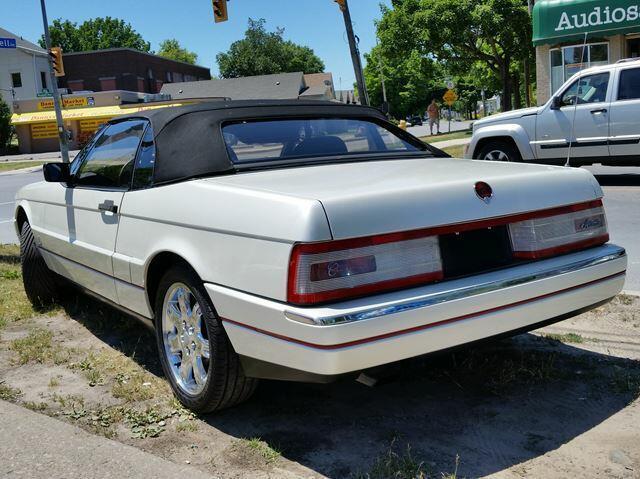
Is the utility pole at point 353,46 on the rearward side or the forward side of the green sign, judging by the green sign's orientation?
on the forward side

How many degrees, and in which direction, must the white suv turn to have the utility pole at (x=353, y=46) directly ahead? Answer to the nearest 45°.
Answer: approximately 45° to its right

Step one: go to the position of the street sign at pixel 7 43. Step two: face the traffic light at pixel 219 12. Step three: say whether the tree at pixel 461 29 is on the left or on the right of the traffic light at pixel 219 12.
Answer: left

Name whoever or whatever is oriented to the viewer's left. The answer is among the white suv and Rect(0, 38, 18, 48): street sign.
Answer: the white suv

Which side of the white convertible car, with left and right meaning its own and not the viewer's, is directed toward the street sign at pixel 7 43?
front

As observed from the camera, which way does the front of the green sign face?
facing the viewer and to the left of the viewer

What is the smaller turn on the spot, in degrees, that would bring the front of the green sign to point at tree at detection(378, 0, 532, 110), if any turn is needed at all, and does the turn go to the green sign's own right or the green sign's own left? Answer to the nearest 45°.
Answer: approximately 90° to the green sign's own right

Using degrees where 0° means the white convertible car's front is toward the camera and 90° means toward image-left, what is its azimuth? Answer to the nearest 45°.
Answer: approximately 135°

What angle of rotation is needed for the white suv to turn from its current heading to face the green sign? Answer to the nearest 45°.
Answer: approximately 90° to its right

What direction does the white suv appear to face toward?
to the viewer's left

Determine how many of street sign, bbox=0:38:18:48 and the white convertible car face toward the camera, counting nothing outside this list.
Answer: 1

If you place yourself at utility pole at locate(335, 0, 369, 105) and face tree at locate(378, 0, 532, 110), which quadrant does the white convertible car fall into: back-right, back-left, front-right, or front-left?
back-right

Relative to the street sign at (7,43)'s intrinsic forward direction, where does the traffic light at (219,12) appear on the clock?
The traffic light is roughly at 10 o'clock from the street sign.

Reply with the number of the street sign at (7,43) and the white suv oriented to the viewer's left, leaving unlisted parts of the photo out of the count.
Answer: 1
